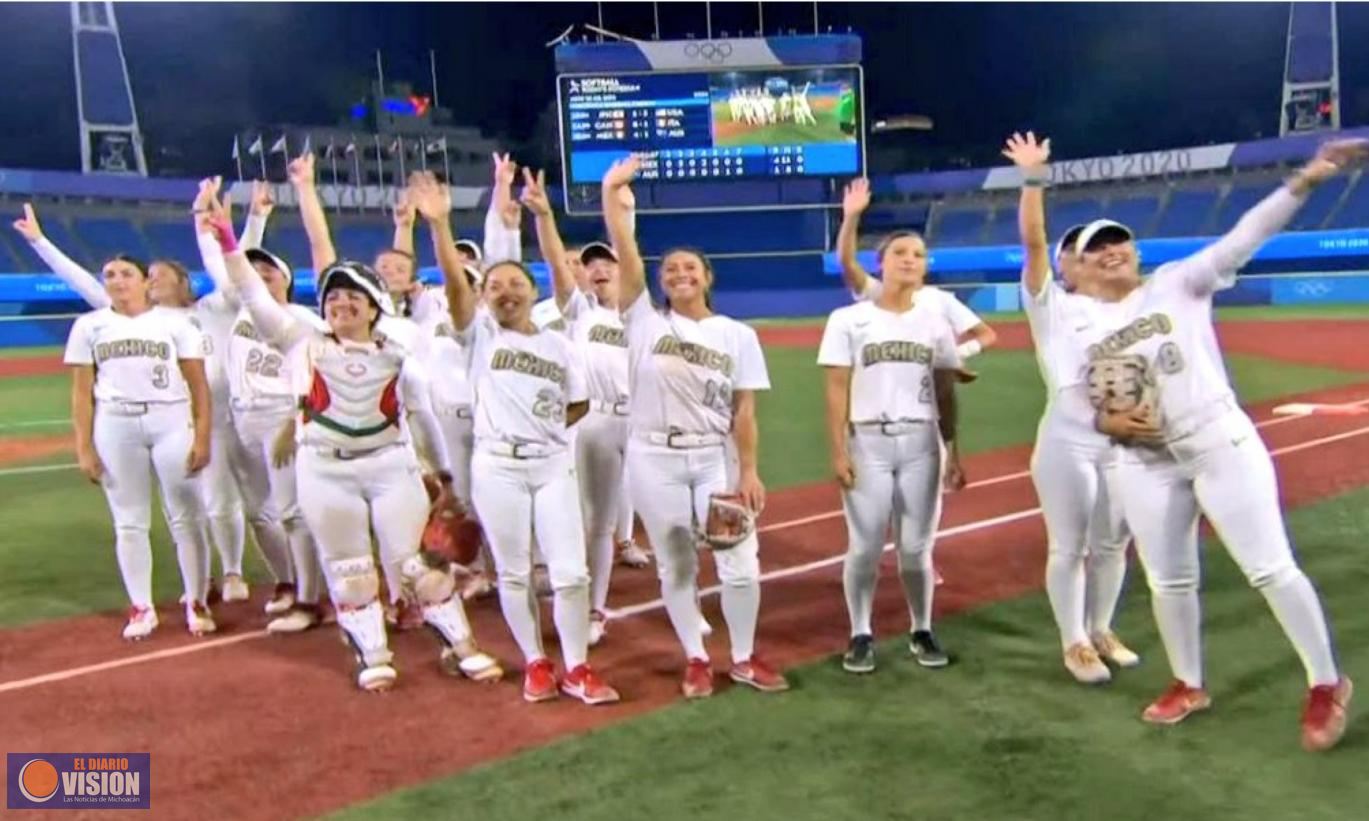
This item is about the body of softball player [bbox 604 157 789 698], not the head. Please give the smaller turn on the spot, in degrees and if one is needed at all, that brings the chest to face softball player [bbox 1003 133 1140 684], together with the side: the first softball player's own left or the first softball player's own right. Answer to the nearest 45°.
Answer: approximately 90° to the first softball player's own left

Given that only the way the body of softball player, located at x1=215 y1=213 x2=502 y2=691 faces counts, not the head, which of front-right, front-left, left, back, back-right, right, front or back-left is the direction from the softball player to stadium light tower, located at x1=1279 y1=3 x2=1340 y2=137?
back-left

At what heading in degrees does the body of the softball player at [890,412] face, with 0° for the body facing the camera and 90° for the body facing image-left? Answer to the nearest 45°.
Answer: approximately 0°

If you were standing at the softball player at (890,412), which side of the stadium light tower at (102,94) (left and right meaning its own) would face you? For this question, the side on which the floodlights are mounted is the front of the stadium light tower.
front

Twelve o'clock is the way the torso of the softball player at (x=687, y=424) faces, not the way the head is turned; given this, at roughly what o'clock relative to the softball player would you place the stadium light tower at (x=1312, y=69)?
The stadium light tower is roughly at 7 o'clock from the softball player.

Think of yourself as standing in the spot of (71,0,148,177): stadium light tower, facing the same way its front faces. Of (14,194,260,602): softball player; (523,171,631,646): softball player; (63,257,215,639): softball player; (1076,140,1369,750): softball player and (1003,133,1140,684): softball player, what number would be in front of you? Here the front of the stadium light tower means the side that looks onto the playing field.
5

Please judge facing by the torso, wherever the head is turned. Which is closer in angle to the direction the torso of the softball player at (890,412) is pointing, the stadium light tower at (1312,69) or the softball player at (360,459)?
the softball player

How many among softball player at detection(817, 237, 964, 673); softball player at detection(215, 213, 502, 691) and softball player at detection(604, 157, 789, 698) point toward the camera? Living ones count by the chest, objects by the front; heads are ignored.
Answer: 3

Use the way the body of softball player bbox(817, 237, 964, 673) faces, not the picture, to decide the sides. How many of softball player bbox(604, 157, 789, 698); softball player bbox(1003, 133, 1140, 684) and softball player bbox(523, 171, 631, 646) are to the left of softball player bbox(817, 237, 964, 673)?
1

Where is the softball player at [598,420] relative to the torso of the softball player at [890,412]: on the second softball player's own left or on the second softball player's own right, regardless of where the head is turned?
on the second softball player's own right
